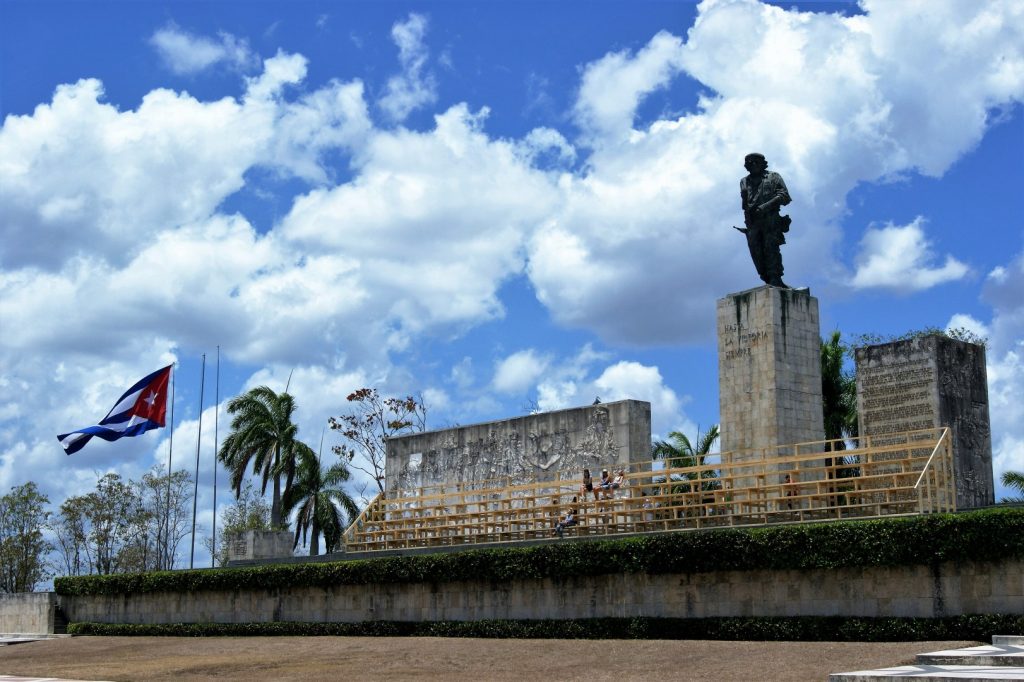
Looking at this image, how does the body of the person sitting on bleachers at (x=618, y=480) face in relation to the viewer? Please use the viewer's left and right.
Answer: facing the viewer and to the left of the viewer

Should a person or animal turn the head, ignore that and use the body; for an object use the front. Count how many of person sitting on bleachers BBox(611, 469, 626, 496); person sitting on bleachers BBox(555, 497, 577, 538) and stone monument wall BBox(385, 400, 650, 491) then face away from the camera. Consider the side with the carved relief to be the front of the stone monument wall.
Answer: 0

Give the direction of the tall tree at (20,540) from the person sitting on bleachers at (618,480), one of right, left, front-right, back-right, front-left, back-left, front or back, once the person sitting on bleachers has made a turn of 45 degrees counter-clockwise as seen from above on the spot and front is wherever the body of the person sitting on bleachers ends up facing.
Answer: back-right

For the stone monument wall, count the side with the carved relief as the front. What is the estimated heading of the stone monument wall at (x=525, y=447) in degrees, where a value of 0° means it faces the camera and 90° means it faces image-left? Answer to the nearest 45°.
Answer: approximately 45°

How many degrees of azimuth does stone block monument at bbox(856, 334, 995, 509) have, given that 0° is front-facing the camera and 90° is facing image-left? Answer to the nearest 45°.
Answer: approximately 45°

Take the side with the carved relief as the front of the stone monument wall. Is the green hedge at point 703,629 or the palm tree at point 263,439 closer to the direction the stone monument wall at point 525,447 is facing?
the green hedge

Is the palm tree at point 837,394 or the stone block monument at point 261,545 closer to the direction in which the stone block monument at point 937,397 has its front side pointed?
the stone block monument

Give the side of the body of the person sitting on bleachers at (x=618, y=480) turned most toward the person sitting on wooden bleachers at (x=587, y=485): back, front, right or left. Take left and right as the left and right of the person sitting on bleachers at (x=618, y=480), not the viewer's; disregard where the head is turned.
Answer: right

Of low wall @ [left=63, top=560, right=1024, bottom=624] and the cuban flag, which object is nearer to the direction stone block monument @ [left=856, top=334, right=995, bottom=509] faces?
the low wall

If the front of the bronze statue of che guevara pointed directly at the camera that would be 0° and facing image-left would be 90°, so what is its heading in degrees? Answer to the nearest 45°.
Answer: approximately 45°

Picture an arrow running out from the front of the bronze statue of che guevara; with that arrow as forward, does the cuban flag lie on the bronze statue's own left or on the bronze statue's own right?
on the bronze statue's own right

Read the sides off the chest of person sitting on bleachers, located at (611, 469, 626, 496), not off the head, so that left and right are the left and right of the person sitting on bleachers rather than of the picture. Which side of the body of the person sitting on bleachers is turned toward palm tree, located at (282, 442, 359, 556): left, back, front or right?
right

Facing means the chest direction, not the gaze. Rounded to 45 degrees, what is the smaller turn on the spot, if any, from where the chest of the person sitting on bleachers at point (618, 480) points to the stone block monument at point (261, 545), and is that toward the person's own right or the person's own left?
approximately 90° to the person's own right
